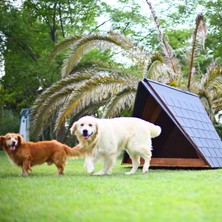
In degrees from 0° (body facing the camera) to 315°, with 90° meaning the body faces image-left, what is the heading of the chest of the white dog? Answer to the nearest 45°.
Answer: approximately 90°

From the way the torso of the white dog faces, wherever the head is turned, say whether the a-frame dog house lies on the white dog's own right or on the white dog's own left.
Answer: on the white dog's own right

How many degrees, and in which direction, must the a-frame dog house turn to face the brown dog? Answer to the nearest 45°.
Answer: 0° — it already faces it

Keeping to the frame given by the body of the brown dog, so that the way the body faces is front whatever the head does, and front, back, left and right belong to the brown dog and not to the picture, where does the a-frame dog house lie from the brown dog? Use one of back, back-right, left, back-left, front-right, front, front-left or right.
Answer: back-right

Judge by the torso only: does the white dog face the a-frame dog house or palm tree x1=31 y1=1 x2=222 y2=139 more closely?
the palm tree

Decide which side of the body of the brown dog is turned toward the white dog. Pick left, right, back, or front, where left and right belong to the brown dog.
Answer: back

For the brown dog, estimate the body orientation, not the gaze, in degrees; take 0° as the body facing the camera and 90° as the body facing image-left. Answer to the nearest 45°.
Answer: approximately 90°

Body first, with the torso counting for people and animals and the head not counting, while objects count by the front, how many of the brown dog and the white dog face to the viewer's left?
2

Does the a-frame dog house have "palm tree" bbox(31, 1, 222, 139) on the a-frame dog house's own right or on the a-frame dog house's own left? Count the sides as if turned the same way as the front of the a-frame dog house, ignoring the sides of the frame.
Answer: on the a-frame dog house's own right
